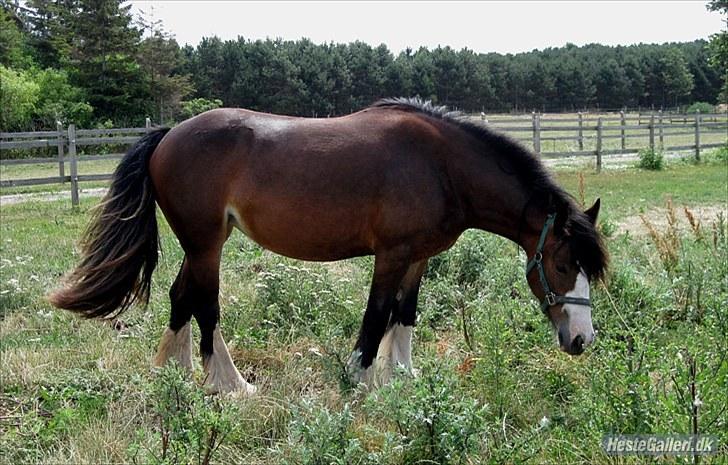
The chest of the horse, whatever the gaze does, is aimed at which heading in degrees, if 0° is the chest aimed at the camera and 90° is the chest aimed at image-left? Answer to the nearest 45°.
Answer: approximately 270°

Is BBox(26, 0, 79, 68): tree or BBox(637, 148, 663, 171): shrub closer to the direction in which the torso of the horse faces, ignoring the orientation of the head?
the shrub

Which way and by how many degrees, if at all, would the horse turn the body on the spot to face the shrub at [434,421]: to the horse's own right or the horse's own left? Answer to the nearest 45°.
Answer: approximately 90° to the horse's own right

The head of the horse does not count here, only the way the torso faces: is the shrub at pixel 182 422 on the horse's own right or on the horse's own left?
on the horse's own right

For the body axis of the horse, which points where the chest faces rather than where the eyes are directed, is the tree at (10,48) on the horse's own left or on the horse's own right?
on the horse's own left

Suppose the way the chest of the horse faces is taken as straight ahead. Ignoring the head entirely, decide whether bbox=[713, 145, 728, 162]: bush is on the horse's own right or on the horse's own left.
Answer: on the horse's own left

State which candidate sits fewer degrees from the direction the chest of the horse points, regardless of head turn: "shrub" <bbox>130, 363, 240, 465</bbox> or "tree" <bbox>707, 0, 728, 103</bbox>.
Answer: the tree

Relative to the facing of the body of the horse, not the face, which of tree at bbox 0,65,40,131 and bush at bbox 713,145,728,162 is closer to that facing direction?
the bush

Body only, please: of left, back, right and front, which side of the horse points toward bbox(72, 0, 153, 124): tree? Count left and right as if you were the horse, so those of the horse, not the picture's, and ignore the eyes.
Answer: left

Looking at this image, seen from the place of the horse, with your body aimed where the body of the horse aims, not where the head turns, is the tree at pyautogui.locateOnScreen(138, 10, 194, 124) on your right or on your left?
on your left
